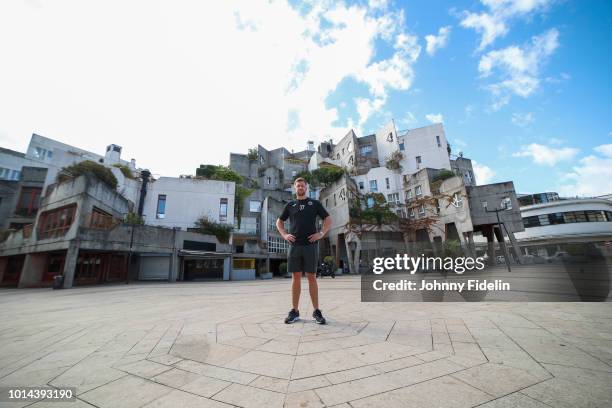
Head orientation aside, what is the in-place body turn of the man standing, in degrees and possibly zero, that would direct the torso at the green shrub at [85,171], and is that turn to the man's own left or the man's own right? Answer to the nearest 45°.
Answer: approximately 135° to the man's own right

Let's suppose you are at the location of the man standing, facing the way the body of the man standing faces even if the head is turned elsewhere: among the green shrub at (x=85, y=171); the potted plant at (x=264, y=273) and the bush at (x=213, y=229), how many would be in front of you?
0

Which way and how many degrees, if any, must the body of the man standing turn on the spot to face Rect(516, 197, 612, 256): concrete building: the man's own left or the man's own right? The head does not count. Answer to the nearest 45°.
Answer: approximately 135° to the man's own left

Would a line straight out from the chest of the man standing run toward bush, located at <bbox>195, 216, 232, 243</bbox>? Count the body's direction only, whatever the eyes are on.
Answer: no

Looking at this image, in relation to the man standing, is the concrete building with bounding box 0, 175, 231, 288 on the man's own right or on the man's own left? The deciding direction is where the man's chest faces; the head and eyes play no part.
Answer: on the man's own right

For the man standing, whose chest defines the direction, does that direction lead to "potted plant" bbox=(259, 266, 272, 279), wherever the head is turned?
no

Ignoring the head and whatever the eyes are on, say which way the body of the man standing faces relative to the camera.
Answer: toward the camera
